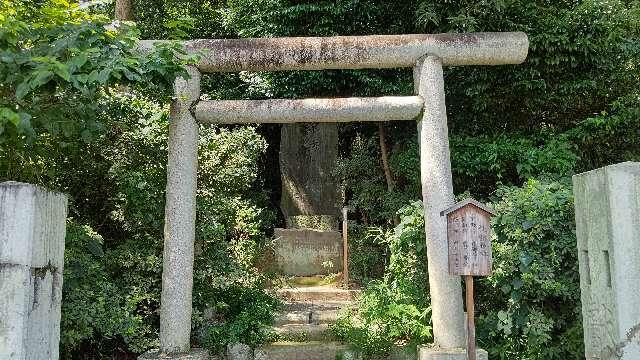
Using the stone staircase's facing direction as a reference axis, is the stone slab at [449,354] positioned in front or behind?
in front

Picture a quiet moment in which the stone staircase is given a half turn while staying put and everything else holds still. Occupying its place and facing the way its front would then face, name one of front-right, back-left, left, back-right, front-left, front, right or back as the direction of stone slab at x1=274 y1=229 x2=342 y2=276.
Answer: front

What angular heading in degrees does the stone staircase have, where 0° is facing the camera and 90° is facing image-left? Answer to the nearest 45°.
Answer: approximately 0°

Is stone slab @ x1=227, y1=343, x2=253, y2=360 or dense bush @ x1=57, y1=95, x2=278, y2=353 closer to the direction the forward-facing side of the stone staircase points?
the stone slab

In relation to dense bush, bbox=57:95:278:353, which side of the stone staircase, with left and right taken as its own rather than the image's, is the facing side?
right

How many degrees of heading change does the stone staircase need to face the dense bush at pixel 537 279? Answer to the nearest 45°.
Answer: approximately 45° to its left

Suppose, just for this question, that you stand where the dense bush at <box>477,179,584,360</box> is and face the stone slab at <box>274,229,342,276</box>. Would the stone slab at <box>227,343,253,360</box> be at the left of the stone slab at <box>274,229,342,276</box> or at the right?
left
